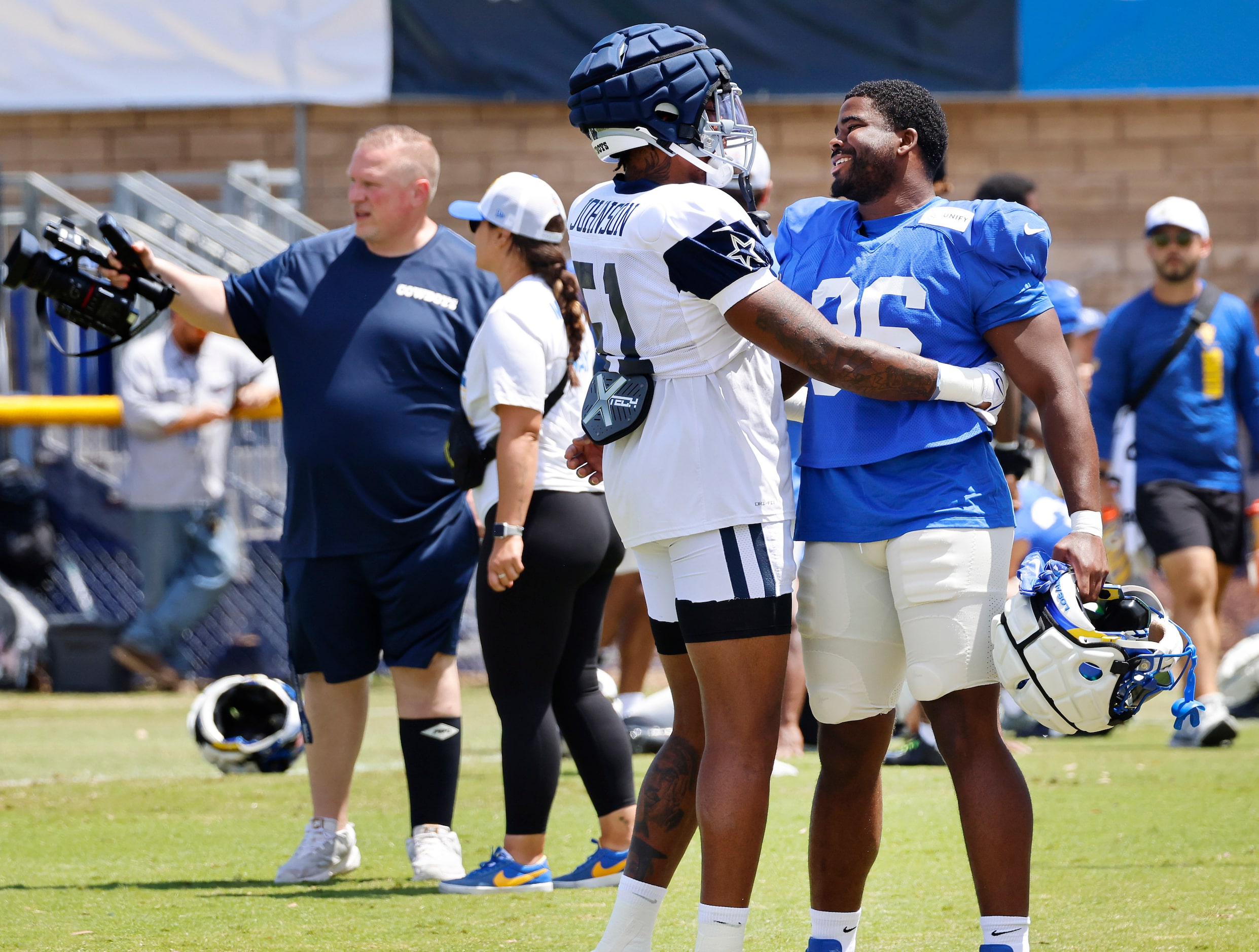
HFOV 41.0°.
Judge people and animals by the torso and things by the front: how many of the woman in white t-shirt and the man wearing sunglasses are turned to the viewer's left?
1

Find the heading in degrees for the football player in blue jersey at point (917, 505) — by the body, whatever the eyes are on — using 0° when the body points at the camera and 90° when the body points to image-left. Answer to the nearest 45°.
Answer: approximately 45°

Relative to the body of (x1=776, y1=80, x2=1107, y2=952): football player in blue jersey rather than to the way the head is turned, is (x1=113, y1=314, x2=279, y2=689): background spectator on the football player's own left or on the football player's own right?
on the football player's own right

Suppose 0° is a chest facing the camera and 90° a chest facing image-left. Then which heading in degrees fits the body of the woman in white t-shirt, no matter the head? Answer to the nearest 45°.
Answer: approximately 90°

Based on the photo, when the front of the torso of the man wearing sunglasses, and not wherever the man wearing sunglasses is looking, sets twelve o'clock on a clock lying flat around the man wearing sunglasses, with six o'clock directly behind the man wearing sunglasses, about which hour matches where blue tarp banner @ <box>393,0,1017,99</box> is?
The blue tarp banner is roughly at 5 o'clock from the man wearing sunglasses.

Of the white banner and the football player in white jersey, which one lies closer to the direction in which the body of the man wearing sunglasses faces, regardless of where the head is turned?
the football player in white jersey

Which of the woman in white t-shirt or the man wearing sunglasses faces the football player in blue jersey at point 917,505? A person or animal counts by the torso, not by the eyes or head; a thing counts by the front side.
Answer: the man wearing sunglasses

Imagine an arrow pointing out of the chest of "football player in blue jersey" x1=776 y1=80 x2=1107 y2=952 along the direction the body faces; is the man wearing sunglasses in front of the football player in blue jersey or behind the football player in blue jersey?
behind

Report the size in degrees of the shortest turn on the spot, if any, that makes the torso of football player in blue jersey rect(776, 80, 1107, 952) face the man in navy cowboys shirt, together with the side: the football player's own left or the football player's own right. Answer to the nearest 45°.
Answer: approximately 90° to the football player's own right
